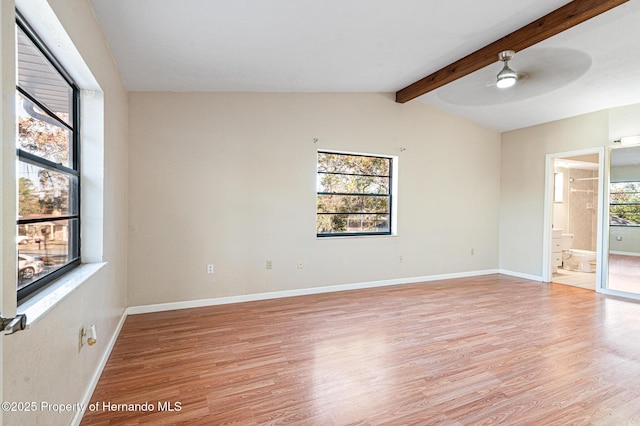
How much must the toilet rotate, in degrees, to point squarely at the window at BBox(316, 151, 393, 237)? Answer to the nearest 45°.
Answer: approximately 135° to its right

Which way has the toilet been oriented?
to the viewer's right

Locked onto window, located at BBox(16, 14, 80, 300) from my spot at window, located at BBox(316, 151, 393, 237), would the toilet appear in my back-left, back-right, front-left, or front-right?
back-left

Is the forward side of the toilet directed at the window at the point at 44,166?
no
